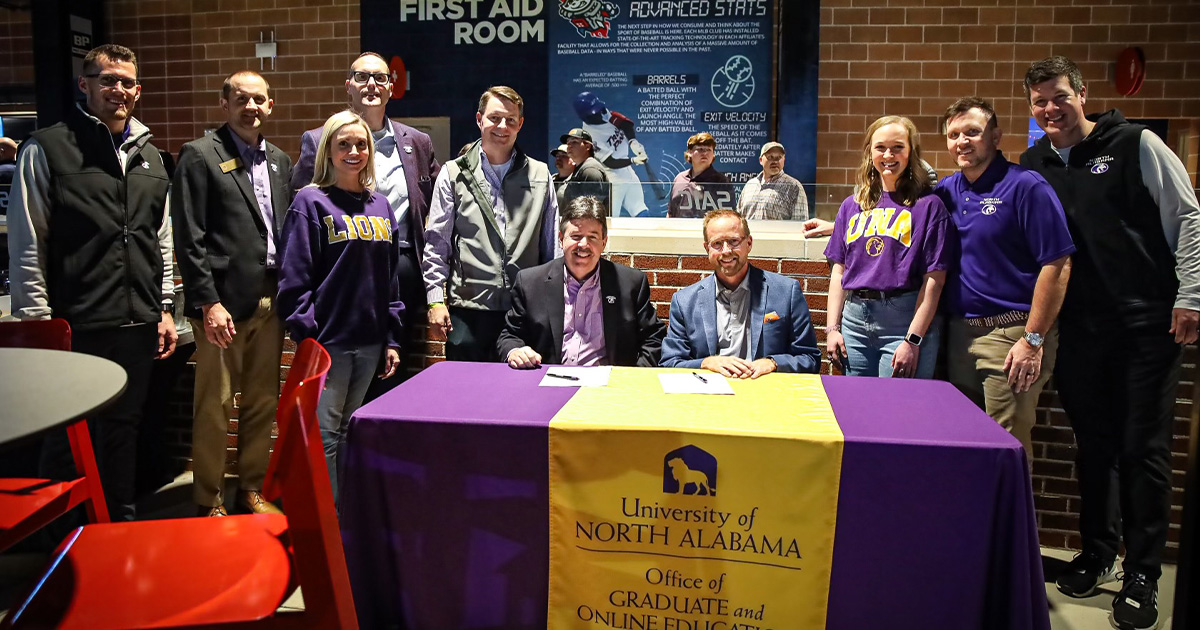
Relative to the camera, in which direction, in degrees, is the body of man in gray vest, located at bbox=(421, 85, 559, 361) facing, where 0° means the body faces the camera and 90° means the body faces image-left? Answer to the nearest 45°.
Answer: approximately 0°

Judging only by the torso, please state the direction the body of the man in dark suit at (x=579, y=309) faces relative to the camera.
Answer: toward the camera

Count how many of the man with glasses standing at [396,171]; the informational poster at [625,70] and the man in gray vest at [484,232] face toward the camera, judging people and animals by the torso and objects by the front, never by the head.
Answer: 3

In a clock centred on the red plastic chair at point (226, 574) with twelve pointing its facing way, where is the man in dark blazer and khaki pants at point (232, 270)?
The man in dark blazer and khaki pants is roughly at 3 o'clock from the red plastic chair.

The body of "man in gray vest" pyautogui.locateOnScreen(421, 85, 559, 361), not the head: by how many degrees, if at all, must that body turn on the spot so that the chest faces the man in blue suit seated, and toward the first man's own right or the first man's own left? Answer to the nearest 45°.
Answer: approximately 45° to the first man's own left

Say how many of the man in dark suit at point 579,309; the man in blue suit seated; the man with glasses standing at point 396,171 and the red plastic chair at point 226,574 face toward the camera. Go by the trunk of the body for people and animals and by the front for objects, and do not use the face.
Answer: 3

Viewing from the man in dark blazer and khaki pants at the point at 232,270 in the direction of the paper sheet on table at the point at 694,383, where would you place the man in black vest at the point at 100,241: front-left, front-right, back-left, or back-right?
back-right

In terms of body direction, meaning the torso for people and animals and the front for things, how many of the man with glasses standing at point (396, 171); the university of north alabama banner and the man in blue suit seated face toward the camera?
3

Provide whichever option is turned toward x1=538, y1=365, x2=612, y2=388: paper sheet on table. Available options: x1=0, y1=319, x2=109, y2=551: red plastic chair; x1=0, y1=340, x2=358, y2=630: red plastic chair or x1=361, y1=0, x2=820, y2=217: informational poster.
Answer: the informational poster

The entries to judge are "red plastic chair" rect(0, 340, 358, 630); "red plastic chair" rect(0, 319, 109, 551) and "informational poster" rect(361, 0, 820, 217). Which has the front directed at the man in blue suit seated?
the informational poster

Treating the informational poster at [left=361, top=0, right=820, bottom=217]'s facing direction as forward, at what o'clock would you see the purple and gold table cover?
The purple and gold table cover is roughly at 12 o'clock from the informational poster.

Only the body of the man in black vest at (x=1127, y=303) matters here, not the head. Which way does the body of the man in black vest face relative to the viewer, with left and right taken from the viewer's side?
facing the viewer and to the left of the viewer

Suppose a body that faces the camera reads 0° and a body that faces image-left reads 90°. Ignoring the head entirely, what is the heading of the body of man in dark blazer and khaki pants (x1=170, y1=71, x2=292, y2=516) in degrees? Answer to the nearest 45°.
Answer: approximately 315°

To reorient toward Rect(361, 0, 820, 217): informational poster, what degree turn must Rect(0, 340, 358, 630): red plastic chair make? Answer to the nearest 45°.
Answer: approximately 135° to its right

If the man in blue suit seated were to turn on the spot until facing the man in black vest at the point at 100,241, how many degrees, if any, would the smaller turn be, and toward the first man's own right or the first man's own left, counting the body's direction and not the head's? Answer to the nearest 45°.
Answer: approximately 90° to the first man's own right
